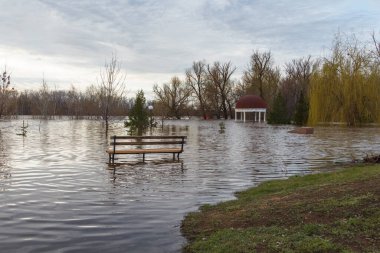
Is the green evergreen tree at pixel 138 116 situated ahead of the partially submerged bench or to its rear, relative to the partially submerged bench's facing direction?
to the rear

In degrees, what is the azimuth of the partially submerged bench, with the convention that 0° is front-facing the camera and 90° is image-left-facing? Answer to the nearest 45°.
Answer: approximately 0°

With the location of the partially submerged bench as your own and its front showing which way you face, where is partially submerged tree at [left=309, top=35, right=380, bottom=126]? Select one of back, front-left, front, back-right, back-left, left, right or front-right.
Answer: back-left
